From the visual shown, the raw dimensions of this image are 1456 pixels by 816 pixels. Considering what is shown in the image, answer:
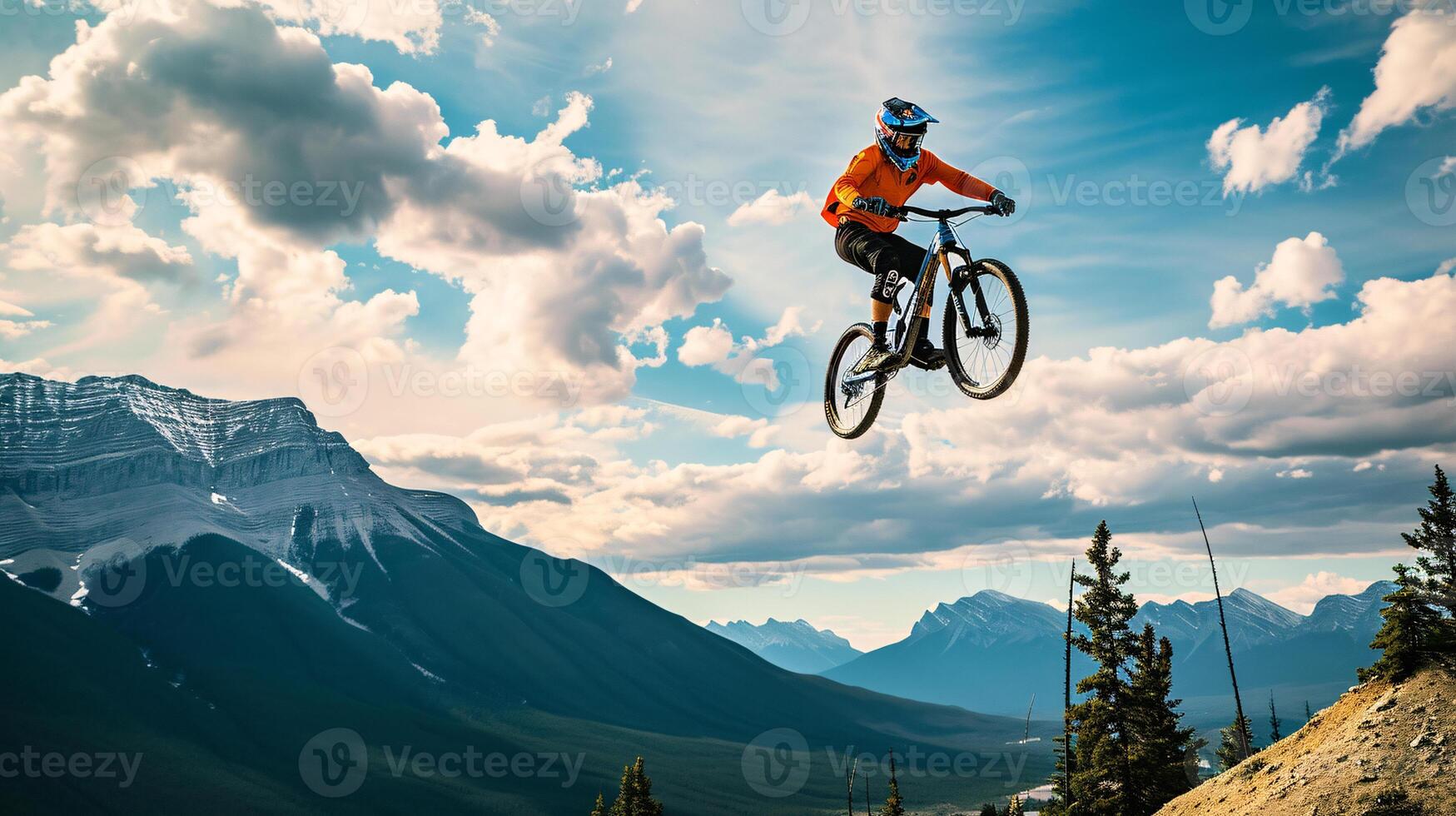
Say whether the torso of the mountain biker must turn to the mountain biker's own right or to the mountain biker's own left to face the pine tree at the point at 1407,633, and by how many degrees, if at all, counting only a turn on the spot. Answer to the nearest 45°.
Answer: approximately 90° to the mountain biker's own left

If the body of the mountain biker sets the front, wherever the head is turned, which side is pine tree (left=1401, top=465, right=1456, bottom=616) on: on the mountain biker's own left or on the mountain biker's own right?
on the mountain biker's own left

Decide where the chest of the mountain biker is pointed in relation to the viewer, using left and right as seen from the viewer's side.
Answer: facing the viewer and to the right of the viewer
